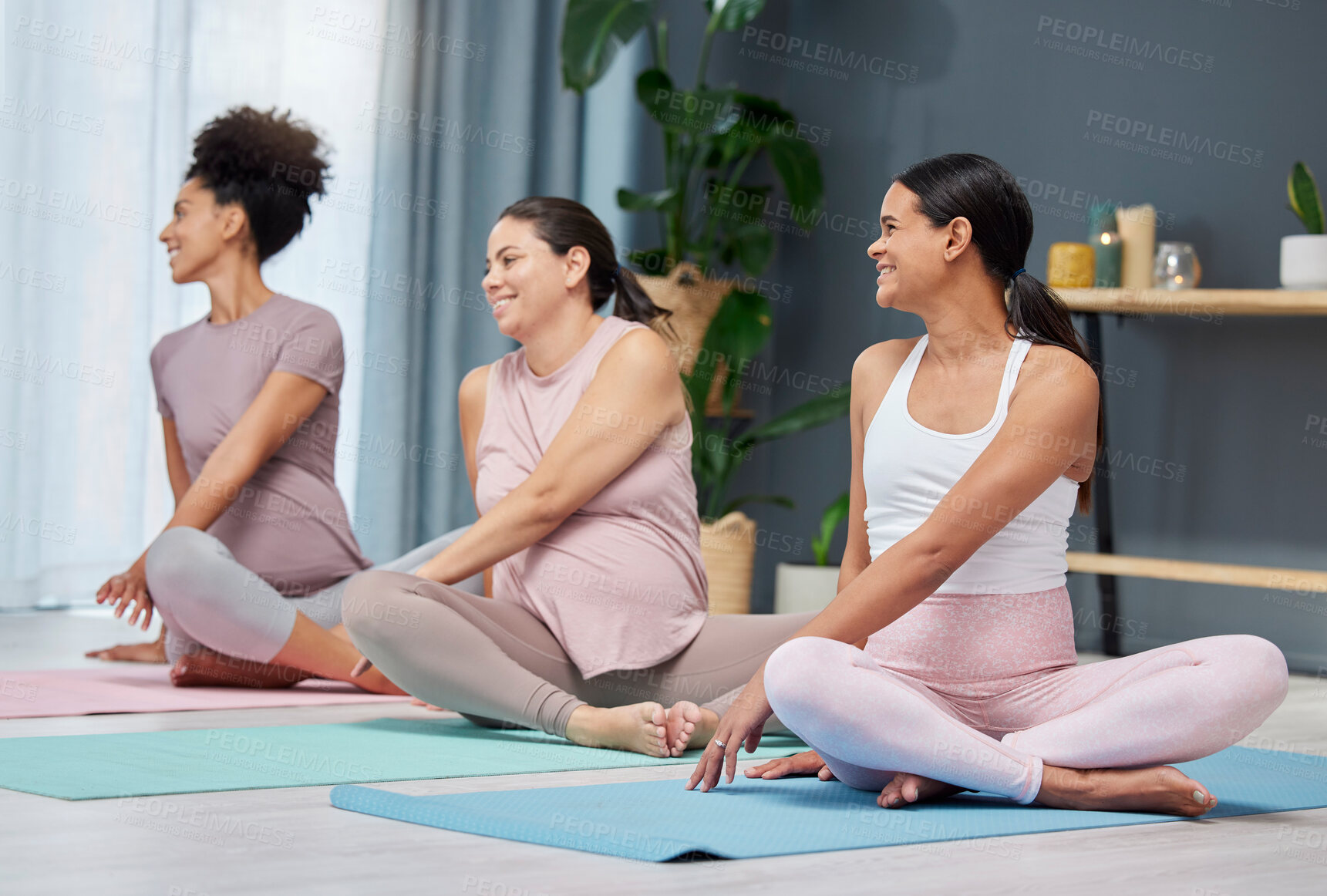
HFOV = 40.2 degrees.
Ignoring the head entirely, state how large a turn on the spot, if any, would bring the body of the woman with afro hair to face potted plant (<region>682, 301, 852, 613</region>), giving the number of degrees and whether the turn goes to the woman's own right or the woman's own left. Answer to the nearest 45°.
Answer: approximately 180°

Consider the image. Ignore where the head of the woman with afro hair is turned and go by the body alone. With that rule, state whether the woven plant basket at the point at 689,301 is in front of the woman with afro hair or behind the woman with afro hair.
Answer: behind

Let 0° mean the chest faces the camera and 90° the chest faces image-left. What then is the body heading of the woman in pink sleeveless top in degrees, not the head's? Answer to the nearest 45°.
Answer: approximately 45°

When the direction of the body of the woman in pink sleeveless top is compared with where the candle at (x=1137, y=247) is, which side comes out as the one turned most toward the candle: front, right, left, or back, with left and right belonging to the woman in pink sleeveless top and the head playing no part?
back

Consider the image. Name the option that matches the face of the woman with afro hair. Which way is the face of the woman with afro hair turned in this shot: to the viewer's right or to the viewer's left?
to the viewer's left

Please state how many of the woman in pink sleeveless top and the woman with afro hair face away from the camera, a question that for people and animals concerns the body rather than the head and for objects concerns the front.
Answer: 0

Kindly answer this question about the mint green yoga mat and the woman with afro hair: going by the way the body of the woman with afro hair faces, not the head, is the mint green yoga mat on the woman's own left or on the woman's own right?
on the woman's own left

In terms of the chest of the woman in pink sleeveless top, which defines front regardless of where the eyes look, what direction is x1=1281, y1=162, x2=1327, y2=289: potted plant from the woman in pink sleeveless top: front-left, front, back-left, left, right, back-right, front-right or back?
back

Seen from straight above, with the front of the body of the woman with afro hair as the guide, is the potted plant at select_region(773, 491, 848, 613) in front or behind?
behind

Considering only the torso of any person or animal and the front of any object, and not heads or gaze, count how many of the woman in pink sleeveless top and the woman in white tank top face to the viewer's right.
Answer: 0

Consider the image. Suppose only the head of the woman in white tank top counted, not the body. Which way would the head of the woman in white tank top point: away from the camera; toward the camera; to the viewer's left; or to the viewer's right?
to the viewer's left

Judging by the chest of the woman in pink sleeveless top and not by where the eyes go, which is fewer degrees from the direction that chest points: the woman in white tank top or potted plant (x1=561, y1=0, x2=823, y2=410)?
the woman in white tank top

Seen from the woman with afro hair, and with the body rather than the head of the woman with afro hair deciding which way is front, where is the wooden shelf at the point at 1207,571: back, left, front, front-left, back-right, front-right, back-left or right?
back-left
